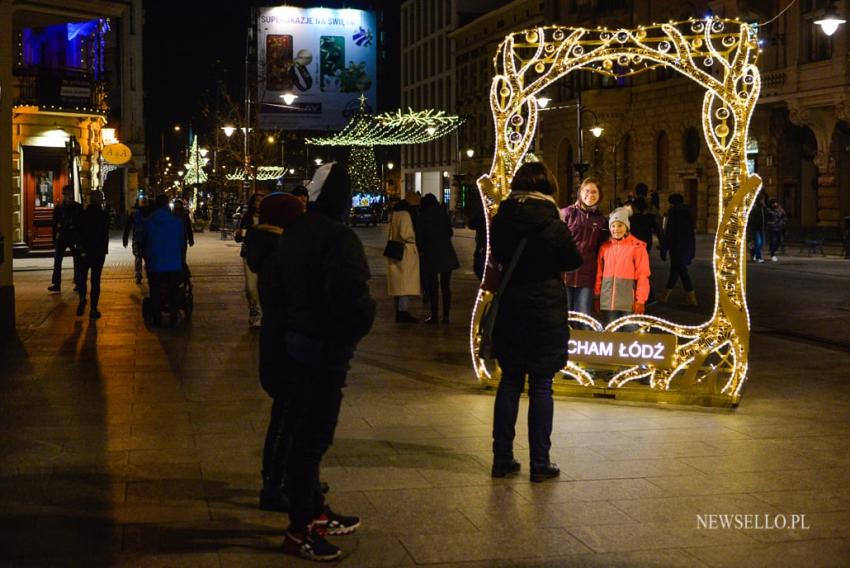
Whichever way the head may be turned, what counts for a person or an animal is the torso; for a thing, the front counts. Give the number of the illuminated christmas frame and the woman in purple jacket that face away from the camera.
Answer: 0

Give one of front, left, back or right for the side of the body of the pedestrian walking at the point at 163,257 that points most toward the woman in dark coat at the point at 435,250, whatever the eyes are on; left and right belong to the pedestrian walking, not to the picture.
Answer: right

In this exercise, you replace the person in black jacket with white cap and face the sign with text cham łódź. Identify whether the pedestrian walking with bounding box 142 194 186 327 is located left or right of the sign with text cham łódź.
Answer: left

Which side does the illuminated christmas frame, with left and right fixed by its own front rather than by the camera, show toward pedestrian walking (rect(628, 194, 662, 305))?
back

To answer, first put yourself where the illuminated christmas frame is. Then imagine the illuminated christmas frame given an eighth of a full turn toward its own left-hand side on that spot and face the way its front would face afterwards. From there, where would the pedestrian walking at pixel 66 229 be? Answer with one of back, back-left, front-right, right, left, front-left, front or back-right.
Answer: back

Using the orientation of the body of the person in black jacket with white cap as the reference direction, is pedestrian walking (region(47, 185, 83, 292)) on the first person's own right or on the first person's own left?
on the first person's own left

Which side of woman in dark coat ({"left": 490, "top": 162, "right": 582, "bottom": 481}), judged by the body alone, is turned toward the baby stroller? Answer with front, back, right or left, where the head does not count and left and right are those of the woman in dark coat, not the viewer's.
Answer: left

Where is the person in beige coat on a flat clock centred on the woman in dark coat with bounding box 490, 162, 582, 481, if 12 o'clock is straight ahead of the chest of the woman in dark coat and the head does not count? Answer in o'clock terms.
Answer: The person in beige coat is roughly at 10 o'clock from the woman in dark coat.

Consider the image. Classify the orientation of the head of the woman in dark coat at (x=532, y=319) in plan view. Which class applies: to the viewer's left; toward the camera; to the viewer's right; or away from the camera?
away from the camera

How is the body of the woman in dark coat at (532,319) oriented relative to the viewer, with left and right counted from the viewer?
facing away from the viewer and to the right of the viewer

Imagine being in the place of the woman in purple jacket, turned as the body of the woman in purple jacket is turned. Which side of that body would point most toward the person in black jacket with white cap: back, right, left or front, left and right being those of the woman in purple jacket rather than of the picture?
front

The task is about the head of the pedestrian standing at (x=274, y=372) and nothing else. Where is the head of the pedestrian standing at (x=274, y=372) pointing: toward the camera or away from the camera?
away from the camera

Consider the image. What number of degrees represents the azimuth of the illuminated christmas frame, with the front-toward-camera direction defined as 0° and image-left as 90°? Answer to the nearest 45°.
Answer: approximately 0°
